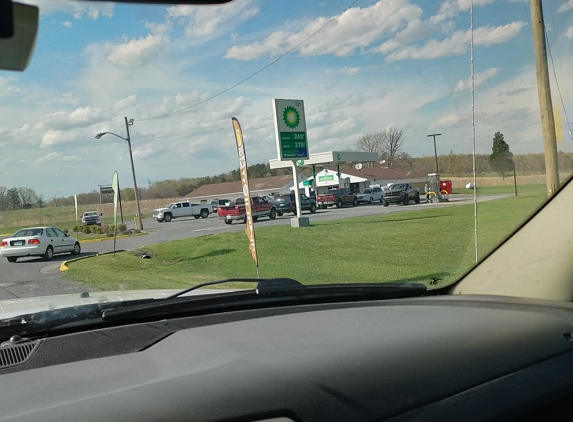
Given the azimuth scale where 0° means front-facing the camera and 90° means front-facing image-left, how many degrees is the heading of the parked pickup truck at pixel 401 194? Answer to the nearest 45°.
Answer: approximately 45°

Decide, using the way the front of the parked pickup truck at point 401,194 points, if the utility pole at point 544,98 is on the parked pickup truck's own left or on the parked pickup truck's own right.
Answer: on the parked pickup truck's own left

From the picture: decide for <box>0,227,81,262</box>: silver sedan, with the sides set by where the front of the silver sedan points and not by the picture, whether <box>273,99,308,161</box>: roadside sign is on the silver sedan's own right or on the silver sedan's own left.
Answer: on the silver sedan's own right
